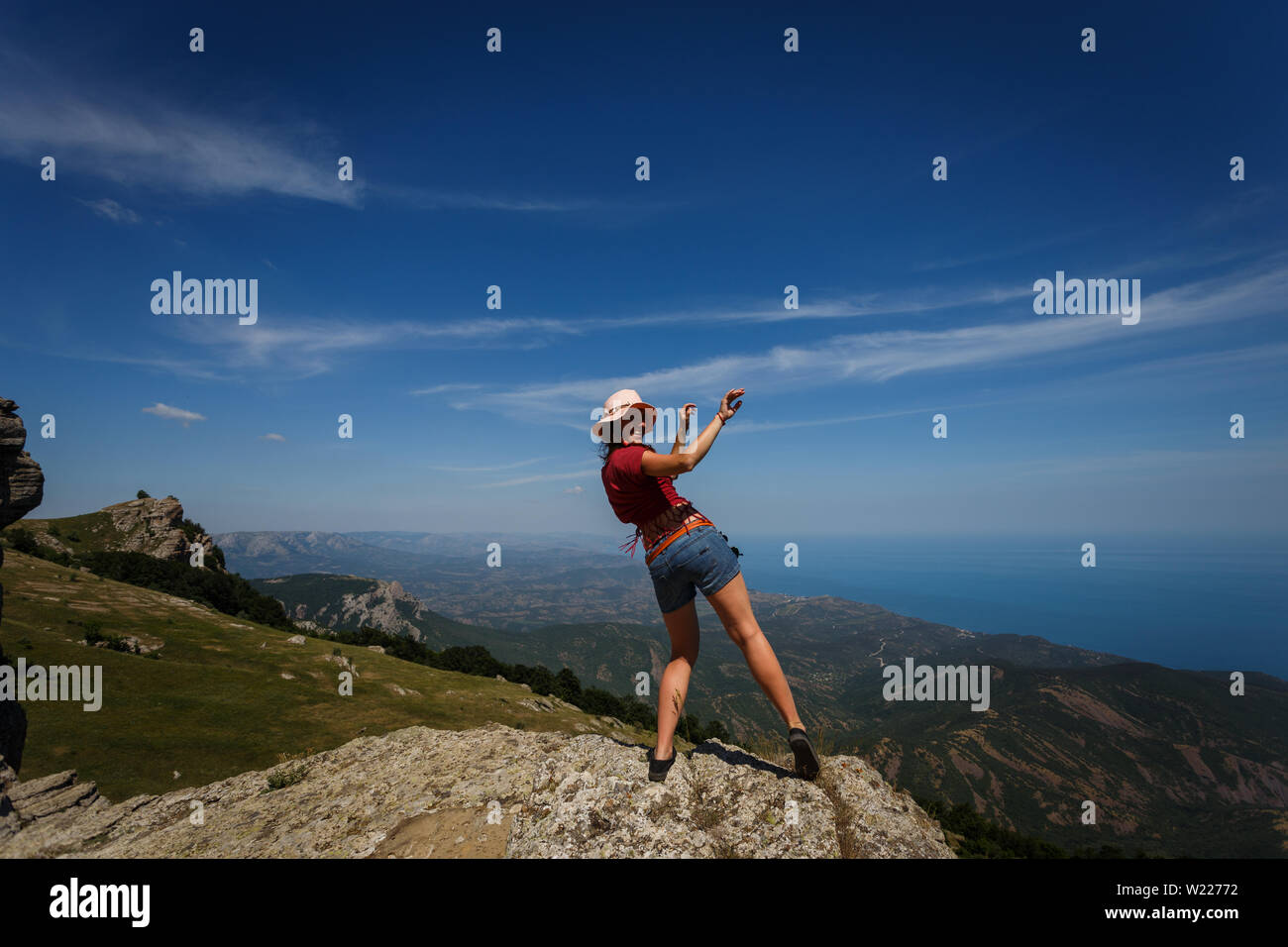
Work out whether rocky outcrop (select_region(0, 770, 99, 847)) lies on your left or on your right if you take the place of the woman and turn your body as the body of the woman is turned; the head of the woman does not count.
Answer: on your left

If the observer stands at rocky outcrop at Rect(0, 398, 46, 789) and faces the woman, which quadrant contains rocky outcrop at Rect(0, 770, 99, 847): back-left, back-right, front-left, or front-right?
front-right

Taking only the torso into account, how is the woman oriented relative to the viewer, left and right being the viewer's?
facing away from the viewer and to the right of the viewer
